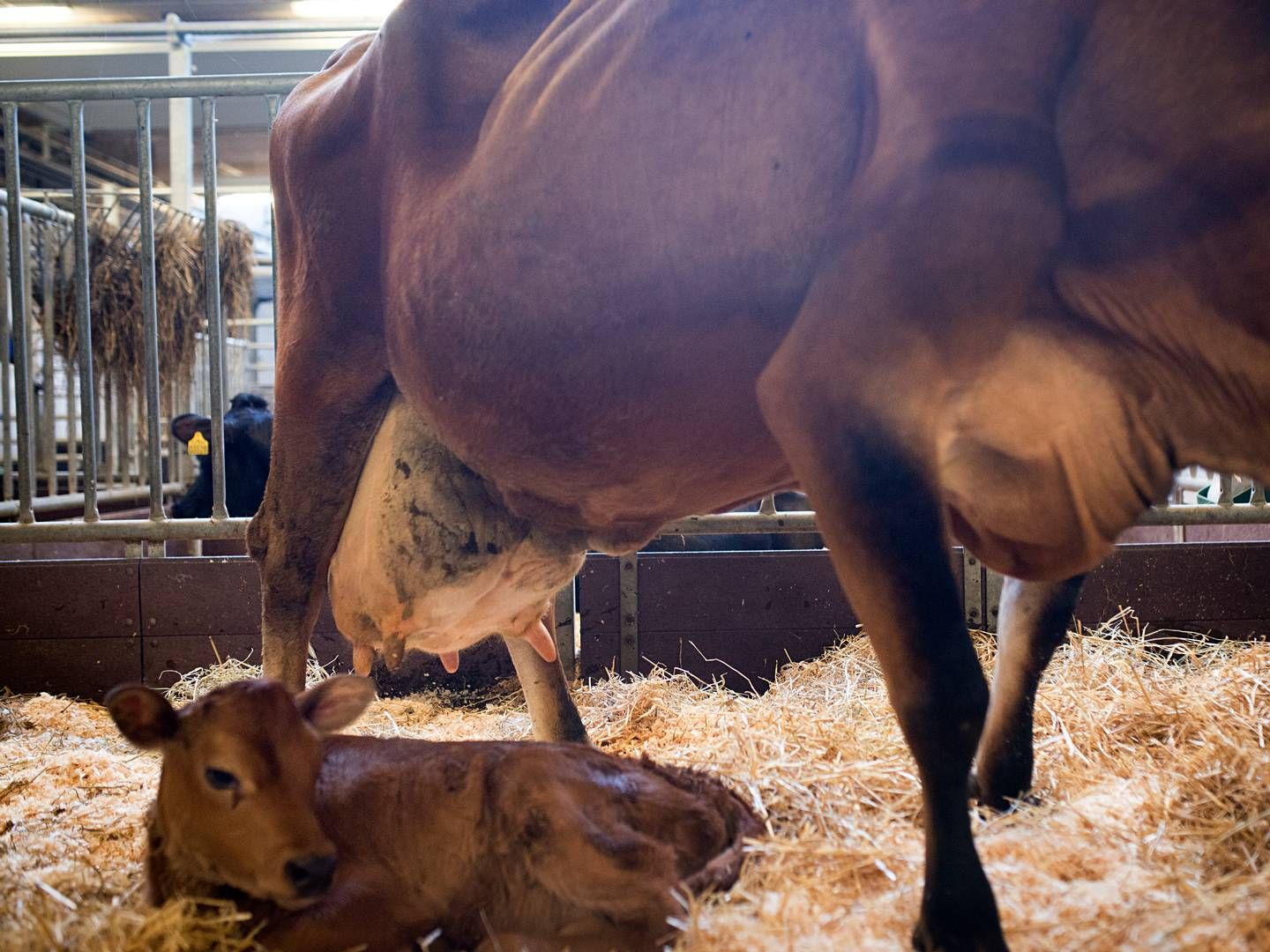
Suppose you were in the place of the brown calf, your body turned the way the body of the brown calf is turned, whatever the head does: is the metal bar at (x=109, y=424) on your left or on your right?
on your right

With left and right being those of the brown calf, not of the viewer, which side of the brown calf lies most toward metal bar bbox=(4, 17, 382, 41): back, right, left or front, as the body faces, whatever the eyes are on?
right

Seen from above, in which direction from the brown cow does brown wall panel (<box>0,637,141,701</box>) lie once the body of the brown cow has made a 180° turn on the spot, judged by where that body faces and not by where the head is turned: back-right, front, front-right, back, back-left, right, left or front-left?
front

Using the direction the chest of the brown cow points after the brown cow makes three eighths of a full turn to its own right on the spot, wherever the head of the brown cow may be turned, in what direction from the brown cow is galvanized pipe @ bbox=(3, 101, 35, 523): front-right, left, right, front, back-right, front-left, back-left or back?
front-right

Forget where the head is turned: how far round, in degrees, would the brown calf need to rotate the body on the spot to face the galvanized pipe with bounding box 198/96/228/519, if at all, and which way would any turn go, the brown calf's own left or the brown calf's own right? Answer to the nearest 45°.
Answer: approximately 90° to the brown calf's own right

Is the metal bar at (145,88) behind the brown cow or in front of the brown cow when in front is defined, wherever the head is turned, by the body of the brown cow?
behind

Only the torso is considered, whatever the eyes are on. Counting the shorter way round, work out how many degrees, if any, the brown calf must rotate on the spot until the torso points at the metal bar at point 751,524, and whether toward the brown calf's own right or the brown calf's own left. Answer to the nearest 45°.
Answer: approximately 135° to the brown calf's own right

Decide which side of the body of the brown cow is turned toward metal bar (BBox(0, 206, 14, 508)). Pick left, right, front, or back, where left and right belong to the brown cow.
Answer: back

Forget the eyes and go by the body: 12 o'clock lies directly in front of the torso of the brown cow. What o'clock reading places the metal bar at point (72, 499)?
The metal bar is roughly at 6 o'clock from the brown cow.

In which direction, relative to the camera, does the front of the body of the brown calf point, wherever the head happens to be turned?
to the viewer's left

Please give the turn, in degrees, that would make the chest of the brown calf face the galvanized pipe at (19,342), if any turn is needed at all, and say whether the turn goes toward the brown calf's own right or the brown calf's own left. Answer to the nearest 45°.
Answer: approximately 45° to the brown calf's own right

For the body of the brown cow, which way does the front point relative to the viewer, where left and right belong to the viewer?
facing the viewer and to the right of the viewer

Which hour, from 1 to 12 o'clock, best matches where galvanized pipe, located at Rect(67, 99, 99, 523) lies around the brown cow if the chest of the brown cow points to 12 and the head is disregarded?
The galvanized pipe is roughly at 6 o'clock from the brown cow.

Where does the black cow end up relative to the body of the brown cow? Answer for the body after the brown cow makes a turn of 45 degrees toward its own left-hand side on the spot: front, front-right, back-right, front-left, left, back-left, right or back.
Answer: back-left

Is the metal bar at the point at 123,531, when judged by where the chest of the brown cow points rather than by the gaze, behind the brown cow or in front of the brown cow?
behind

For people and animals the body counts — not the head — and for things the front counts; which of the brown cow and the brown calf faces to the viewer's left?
the brown calf

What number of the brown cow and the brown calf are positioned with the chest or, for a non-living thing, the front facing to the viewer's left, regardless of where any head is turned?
1
